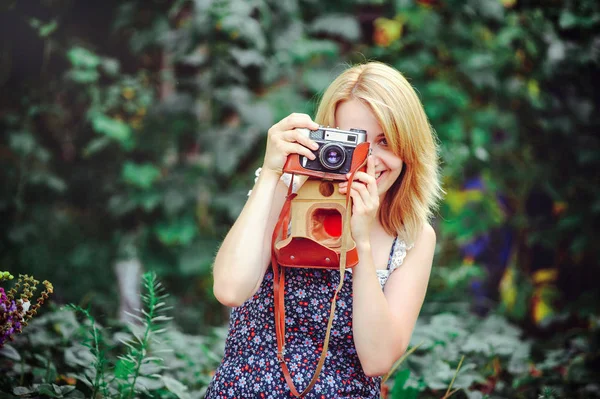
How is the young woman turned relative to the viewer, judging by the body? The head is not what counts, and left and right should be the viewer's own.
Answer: facing the viewer
